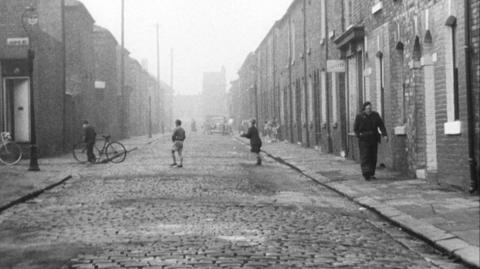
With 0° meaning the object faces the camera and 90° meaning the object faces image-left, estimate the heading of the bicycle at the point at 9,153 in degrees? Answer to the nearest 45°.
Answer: approximately 270°

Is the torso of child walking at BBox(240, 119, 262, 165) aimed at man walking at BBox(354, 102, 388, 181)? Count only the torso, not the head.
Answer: no

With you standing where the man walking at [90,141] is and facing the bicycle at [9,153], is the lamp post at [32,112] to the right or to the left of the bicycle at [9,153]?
left

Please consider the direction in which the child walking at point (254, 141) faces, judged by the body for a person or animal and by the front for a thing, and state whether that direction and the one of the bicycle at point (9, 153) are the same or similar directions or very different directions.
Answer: very different directions

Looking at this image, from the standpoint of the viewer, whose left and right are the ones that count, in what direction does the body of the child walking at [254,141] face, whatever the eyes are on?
facing to the left of the viewer

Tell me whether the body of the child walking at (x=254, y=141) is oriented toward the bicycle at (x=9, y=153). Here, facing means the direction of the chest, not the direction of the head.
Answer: yes

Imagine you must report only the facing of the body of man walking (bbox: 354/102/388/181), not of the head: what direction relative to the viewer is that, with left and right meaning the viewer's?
facing the viewer

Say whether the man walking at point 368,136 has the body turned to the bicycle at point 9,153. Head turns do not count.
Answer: no

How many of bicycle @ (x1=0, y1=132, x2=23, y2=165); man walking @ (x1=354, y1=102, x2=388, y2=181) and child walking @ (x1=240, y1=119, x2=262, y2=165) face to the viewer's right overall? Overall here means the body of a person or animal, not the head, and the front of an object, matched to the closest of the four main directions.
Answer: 1

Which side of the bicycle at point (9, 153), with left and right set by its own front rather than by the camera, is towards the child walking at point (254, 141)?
front

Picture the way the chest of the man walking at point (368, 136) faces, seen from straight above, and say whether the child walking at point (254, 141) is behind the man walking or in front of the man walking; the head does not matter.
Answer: behind

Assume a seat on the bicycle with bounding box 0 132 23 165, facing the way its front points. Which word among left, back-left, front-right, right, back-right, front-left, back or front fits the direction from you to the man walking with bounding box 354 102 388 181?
front-right

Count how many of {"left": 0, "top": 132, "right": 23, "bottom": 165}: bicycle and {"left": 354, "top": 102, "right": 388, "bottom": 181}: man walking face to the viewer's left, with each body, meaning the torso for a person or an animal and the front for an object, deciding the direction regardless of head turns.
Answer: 0
